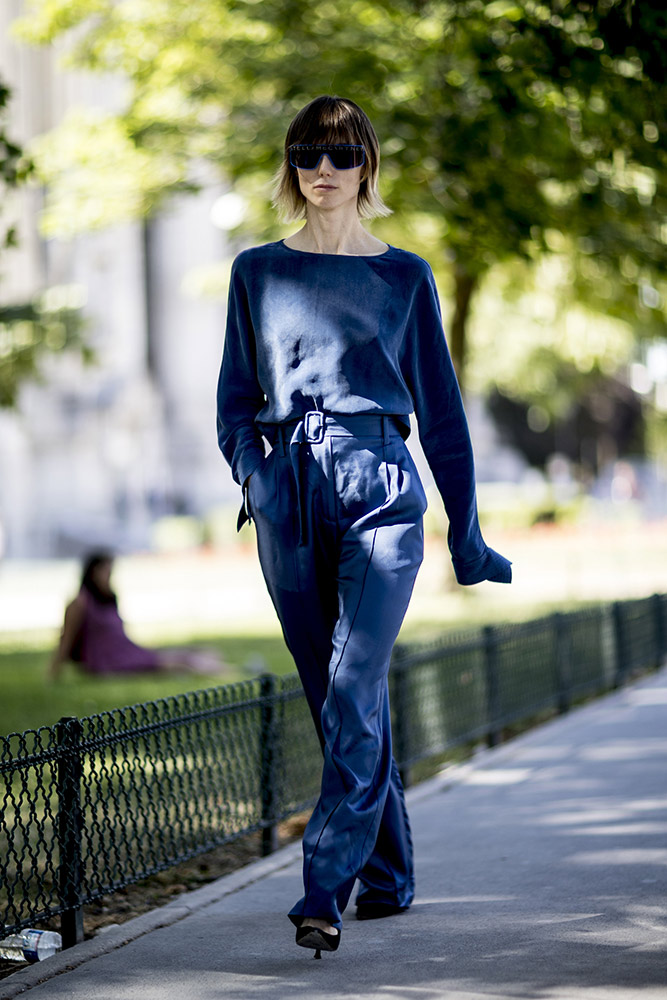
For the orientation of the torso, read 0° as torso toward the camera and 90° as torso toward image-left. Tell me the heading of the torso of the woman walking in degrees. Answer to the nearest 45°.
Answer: approximately 0°

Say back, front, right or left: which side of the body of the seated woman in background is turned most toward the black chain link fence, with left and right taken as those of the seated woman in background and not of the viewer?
right

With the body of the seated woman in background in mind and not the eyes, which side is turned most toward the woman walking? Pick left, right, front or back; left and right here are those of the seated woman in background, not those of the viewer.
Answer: right

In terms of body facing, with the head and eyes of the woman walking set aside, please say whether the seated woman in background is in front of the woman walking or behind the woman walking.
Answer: behind

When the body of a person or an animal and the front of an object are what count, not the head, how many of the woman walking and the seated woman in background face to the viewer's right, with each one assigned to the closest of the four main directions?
1

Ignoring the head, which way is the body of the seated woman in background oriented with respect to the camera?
to the viewer's right

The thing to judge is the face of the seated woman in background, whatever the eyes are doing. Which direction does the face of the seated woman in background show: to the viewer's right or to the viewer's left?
to the viewer's right

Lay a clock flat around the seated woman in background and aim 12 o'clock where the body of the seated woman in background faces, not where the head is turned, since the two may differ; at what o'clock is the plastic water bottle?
The plastic water bottle is roughly at 3 o'clock from the seated woman in background.

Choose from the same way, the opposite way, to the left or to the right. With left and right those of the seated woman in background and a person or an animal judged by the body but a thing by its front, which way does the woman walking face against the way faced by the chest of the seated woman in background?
to the right
